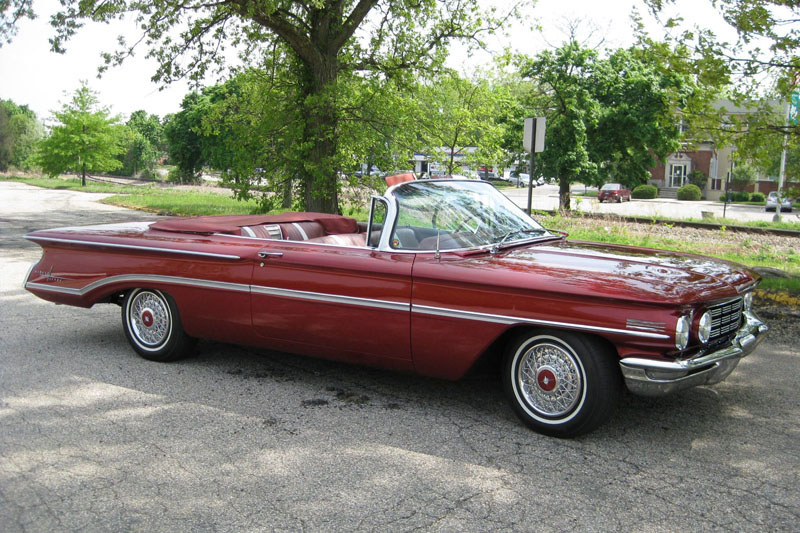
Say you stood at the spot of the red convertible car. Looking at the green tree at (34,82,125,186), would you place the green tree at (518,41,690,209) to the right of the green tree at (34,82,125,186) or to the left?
right

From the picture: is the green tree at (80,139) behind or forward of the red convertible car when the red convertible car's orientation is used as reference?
behind

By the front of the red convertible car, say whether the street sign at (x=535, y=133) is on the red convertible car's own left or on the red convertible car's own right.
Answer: on the red convertible car's own left

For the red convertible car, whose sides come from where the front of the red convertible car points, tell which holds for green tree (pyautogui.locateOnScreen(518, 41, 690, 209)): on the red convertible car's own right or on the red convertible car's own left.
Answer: on the red convertible car's own left

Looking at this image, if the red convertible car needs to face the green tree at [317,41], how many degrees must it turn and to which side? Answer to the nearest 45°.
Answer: approximately 135° to its left

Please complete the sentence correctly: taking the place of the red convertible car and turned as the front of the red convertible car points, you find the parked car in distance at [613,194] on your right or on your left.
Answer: on your left

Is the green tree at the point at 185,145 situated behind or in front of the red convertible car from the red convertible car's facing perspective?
behind

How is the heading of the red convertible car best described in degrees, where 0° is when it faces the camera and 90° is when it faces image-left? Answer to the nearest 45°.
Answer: approximately 315°

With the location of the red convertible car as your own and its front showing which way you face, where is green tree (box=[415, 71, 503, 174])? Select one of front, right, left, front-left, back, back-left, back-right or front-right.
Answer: back-left
